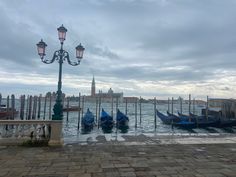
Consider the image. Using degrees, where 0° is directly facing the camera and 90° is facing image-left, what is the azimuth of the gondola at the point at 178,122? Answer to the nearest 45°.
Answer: approximately 135°

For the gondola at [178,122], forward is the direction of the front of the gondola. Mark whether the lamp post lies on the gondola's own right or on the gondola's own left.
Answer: on the gondola's own left

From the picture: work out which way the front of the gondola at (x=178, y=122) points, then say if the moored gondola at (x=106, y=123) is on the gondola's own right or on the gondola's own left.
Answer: on the gondola's own left

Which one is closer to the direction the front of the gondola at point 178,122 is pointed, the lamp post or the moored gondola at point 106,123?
the moored gondola
